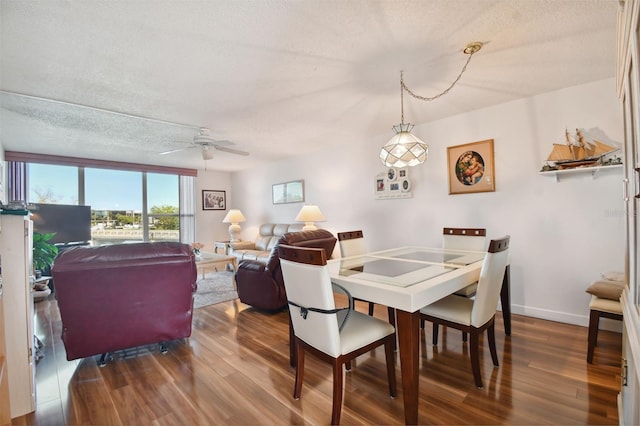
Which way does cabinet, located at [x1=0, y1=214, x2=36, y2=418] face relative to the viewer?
to the viewer's right

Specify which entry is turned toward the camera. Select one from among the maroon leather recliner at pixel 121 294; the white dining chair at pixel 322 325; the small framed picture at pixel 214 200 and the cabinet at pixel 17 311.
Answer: the small framed picture

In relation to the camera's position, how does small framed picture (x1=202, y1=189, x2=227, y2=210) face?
facing the viewer

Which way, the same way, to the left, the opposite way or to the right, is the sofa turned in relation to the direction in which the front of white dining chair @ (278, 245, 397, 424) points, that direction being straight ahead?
the opposite way

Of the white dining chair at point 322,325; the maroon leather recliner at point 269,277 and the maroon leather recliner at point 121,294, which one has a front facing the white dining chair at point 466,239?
the white dining chair at point 322,325

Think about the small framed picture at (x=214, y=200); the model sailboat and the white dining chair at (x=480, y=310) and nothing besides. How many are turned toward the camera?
1

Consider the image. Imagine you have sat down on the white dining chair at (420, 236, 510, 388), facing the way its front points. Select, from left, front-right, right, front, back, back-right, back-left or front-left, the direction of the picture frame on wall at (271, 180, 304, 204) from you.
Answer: front

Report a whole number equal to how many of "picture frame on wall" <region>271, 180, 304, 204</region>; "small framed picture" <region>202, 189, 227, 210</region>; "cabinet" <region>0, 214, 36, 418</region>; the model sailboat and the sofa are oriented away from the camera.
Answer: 0

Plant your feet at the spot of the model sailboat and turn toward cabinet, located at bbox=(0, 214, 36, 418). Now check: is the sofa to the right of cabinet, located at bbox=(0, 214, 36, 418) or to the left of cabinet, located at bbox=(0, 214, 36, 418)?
right

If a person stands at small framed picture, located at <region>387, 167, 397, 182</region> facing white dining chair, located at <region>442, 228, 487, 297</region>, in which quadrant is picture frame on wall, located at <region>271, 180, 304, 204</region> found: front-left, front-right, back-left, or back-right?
back-right

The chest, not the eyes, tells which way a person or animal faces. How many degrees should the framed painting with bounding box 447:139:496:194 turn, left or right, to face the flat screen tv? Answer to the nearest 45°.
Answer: approximately 45° to its right

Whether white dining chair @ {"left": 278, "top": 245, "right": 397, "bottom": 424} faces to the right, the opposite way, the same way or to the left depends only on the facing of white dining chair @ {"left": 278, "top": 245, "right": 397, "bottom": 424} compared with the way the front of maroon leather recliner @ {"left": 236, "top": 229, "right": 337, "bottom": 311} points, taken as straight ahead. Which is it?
to the right

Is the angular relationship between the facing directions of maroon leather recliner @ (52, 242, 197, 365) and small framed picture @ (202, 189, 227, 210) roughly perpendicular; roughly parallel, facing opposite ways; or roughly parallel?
roughly parallel, facing opposite ways

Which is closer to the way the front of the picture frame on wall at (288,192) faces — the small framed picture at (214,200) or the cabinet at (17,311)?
the cabinet

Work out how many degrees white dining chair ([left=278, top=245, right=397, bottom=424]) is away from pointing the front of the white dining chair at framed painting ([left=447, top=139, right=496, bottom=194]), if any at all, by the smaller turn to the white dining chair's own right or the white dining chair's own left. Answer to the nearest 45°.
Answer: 0° — it already faces it

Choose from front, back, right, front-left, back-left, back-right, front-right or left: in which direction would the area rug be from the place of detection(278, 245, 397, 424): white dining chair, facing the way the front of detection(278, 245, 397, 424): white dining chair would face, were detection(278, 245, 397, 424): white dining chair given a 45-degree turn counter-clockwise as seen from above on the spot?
front-left

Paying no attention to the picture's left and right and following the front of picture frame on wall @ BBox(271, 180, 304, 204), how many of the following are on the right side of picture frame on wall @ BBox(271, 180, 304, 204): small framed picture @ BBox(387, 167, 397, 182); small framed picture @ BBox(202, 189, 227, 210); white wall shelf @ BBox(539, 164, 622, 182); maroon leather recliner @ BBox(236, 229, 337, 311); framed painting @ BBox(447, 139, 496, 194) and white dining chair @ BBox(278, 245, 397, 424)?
1
